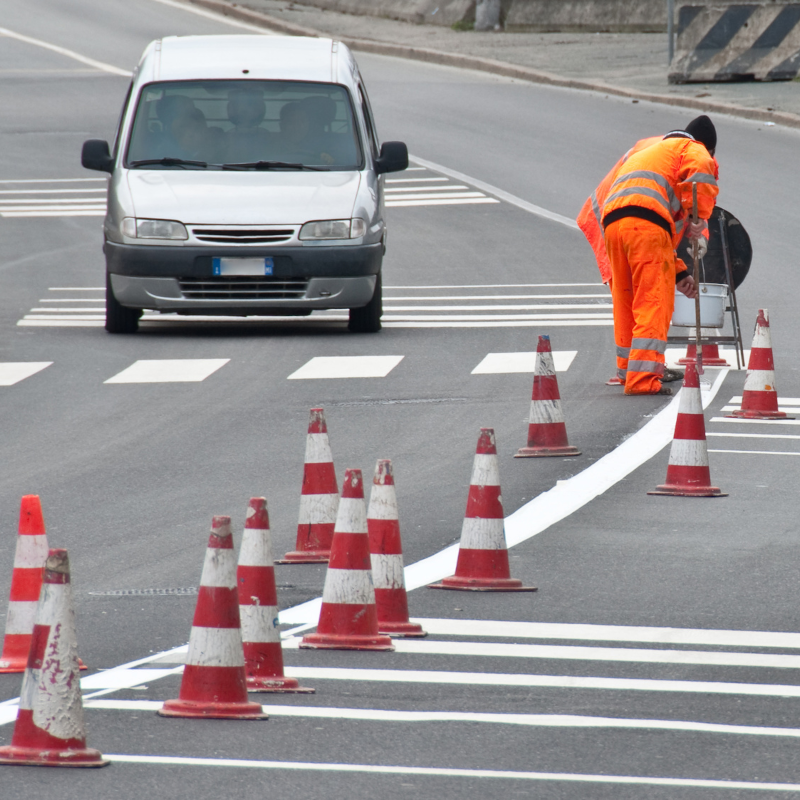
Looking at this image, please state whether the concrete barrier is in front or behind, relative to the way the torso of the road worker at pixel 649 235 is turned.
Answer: in front

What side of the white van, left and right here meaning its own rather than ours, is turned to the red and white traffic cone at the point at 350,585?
front

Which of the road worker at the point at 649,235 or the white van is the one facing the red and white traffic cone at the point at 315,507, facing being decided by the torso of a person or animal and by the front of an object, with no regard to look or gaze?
the white van

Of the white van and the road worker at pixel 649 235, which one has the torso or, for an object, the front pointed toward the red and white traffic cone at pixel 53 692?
the white van

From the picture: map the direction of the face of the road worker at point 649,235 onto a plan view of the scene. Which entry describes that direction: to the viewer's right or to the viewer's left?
to the viewer's right

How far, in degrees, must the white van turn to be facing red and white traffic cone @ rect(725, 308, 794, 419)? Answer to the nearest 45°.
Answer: approximately 45° to its left

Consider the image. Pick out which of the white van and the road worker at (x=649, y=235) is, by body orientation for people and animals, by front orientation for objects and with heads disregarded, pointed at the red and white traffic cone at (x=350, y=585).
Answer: the white van

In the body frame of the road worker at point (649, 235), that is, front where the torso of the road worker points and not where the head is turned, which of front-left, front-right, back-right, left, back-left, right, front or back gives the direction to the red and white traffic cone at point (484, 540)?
back-right

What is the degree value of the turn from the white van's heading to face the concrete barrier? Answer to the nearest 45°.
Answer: approximately 135° to its left

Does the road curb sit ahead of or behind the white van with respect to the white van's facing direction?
behind

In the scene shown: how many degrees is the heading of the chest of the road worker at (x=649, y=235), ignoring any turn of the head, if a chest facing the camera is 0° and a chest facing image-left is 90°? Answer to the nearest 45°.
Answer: approximately 225°

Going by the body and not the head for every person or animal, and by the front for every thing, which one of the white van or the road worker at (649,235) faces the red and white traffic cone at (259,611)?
the white van

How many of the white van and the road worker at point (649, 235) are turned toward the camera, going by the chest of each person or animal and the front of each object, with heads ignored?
1

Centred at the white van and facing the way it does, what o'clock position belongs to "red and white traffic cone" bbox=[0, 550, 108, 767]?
The red and white traffic cone is roughly at 12 o'clock from the white van.

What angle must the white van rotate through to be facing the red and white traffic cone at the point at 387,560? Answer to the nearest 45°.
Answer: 0° — it already faces it

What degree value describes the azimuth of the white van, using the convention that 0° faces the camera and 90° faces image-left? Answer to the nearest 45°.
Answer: approximately 0°
